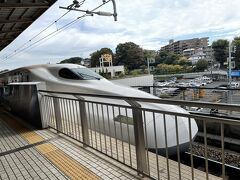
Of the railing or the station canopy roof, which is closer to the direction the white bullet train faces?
the railing

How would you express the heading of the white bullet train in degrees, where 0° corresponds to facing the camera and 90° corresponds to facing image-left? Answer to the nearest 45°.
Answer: approximately 315°
